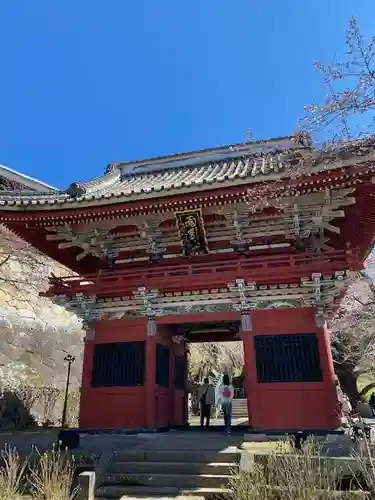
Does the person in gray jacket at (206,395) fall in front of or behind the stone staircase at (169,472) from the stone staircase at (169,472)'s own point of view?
behind

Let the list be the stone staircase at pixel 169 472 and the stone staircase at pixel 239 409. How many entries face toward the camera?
2

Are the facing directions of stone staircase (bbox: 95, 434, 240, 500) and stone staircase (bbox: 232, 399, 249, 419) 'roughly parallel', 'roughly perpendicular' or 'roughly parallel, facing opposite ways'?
roughly parallel

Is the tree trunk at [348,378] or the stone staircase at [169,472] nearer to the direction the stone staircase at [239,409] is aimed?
the stone staircase

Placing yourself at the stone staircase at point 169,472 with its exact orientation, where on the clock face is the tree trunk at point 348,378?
The tree trunk is roughly at 7 o'clock from the stone staircase.

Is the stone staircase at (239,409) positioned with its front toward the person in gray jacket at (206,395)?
yes

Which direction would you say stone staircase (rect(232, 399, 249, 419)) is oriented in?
toward the camera

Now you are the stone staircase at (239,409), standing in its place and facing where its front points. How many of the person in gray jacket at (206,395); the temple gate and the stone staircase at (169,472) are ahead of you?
3

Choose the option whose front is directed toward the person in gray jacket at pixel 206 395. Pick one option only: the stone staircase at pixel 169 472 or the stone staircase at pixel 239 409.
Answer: the stone staircase at pixel 239 409

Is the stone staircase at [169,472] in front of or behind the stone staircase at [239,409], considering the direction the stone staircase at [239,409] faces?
in front

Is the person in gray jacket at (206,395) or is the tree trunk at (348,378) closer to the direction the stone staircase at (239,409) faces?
the person in gray jacket

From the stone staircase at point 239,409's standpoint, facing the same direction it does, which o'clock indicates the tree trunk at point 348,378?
The tree trunk is roughly at 9 o'clock from the stone staircase.

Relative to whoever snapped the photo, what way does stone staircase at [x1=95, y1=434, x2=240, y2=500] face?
facing the viewer
